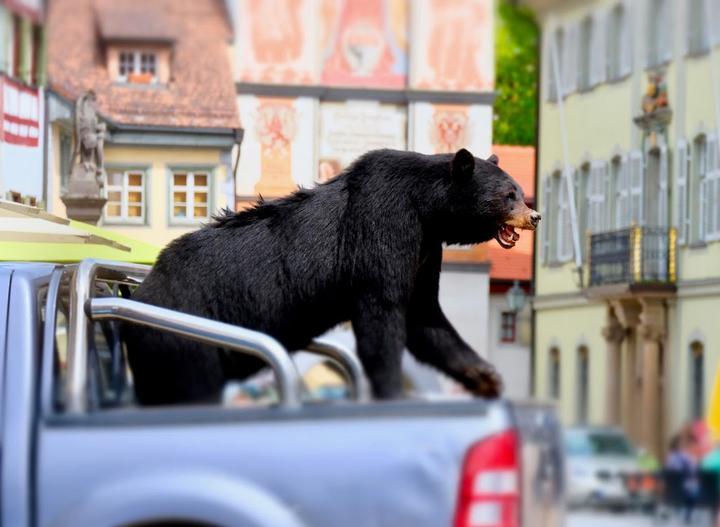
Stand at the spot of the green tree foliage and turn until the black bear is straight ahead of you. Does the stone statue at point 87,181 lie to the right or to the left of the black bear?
right

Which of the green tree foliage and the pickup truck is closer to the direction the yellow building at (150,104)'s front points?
the pickup truck

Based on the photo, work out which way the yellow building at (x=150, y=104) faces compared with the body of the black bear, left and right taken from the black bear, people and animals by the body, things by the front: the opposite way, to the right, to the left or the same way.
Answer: to the right

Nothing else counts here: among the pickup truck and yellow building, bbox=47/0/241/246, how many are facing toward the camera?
1

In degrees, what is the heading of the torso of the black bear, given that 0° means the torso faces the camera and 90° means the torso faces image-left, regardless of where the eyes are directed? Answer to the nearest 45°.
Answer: approximately 270°

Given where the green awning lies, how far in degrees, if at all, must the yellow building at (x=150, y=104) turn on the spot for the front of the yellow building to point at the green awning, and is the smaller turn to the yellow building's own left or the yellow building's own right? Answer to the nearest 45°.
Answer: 0° — it already faces it

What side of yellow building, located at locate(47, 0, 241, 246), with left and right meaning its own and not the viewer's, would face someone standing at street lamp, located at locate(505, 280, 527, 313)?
left

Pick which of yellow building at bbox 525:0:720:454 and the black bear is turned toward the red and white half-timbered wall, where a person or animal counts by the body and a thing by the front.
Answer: the yellow building
